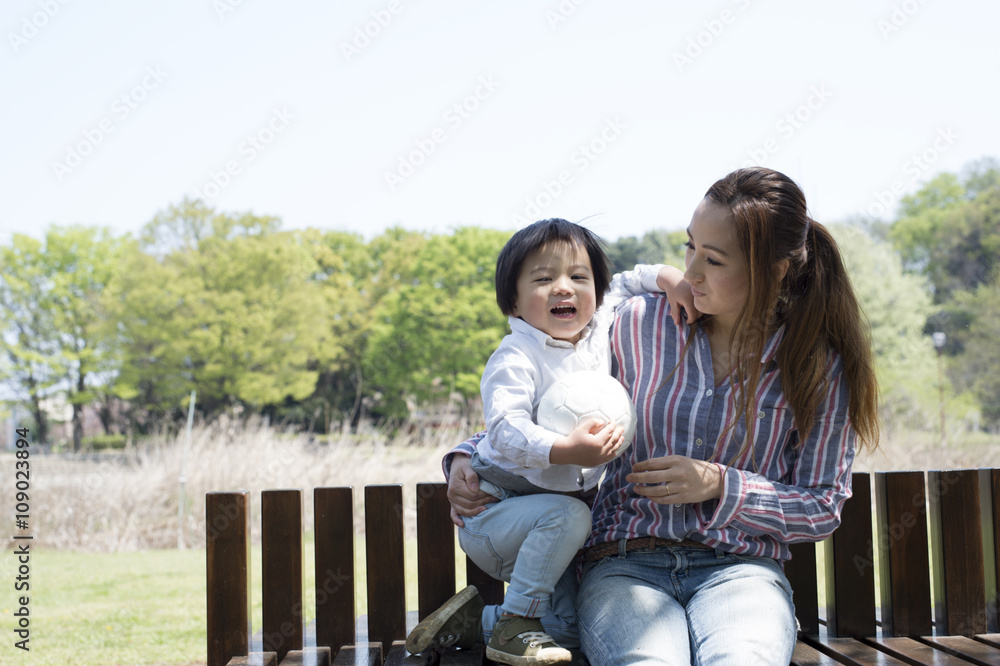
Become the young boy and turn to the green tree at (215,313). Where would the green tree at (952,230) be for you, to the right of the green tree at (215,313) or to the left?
right

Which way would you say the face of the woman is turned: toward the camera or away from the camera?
toward the camera

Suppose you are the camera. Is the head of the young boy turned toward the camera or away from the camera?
toward the camera

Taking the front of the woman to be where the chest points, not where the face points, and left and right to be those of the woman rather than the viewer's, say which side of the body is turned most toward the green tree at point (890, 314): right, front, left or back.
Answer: back

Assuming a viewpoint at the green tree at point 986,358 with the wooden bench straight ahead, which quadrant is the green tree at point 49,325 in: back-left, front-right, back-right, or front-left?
front-right

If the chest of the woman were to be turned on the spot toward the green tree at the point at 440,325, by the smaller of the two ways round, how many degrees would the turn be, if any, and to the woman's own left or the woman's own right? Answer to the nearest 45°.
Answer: approximately 180°

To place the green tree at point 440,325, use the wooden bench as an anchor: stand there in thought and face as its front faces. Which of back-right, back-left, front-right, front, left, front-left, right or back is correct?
back

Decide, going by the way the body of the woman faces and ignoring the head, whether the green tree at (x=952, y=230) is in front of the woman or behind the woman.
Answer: behind

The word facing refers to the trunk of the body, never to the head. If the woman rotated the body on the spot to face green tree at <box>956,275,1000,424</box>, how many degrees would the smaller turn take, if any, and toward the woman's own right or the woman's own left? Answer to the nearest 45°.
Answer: approximately 180°

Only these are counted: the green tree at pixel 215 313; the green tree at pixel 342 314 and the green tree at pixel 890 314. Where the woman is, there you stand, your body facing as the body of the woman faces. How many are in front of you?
0

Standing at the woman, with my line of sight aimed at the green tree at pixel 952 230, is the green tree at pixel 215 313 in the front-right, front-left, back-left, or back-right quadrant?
front-left

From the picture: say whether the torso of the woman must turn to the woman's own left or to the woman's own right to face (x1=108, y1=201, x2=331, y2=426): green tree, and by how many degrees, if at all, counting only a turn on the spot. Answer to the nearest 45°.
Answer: approximately 135° to the woman's own right

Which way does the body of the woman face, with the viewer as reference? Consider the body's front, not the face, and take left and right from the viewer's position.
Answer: facing the viewer
